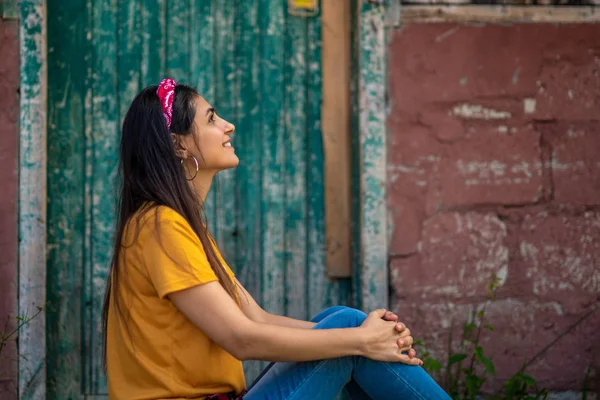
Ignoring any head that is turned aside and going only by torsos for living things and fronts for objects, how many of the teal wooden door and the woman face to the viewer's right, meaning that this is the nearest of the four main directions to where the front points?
1

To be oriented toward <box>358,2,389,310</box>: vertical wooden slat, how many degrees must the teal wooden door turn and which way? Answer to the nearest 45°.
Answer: approximately 90° to its left

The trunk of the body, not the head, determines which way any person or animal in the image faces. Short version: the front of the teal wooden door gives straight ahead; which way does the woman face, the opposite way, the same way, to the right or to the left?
to the left

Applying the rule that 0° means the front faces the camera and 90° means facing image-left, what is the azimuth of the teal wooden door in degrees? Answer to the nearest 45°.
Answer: approximately 0°

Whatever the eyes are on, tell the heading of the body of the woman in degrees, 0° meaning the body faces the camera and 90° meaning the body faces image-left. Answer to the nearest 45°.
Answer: approximately 270°

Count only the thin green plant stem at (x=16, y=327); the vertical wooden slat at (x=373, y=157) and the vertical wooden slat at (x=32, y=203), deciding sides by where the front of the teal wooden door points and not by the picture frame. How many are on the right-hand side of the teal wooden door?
2

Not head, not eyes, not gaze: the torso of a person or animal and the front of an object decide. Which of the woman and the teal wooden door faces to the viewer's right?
the woman

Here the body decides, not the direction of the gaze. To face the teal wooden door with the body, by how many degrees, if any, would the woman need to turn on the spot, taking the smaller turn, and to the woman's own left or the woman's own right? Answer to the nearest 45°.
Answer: approximately 90° to the woman's own left

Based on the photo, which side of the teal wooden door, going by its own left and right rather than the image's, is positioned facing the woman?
front

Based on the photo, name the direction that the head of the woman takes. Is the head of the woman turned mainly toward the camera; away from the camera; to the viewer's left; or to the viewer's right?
to the viewer's right

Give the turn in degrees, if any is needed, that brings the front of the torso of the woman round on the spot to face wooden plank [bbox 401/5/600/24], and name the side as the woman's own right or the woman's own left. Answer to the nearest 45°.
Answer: approximately 45° to the woman's own left

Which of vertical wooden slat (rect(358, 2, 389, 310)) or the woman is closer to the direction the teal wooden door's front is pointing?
the woman
